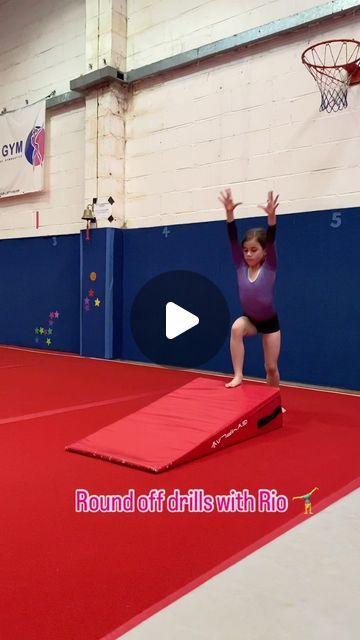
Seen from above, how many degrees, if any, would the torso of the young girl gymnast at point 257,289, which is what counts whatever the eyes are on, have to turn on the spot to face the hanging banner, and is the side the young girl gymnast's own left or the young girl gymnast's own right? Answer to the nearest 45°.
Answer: approximately 90° to the young girl gymnast's own right

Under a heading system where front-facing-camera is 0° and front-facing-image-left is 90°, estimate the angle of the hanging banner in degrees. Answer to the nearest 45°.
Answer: approximately 45°

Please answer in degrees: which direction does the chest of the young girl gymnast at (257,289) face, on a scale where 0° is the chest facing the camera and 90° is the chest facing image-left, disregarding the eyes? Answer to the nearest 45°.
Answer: approximately 45°

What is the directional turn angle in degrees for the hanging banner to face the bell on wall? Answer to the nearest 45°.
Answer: approximately 90° to its left

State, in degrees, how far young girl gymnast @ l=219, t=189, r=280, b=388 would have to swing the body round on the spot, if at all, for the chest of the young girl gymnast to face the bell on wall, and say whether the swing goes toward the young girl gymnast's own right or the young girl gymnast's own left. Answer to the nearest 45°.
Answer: approximately 90° to the young girl gymnast's own right

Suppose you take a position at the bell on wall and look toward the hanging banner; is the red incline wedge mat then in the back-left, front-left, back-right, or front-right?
back-left
